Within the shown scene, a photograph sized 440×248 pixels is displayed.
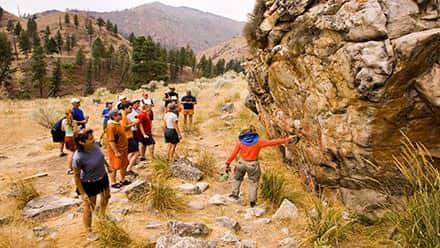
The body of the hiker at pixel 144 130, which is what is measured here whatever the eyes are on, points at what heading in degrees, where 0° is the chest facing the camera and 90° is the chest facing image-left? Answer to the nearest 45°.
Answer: approximately 315°

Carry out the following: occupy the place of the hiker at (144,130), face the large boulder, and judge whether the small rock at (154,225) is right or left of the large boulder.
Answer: right

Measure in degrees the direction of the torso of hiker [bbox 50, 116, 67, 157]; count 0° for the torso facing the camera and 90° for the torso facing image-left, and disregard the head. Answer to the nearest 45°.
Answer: approximately 270°

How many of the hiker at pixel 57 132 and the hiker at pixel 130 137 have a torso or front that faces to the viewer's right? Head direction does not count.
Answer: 2

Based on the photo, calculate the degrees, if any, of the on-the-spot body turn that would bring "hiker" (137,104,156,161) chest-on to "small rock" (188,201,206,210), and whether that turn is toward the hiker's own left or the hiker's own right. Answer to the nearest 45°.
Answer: approximately 45° to the hiker's own right

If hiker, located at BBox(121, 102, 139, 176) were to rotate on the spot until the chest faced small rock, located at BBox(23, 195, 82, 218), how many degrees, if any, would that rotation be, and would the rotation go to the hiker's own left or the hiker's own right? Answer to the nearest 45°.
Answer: approximately 135° to the hiker's own right

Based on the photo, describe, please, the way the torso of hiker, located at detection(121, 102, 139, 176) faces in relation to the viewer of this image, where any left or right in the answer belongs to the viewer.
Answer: facing to the right of the viewer

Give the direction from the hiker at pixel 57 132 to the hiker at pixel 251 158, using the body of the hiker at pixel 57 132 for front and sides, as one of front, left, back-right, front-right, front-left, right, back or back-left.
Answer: front-right

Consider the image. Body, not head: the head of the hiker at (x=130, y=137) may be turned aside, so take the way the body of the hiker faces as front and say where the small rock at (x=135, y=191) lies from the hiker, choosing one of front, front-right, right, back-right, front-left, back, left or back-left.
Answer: right
